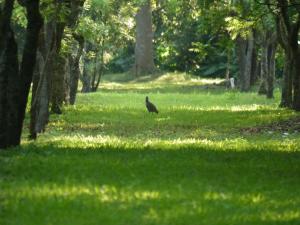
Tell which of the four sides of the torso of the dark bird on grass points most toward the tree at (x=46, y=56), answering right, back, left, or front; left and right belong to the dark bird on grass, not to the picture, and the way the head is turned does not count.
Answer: left

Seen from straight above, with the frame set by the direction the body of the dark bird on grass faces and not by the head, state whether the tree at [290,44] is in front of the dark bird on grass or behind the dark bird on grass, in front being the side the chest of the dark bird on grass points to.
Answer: behind

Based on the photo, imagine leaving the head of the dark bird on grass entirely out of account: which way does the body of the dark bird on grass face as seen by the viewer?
to the viewer's left
